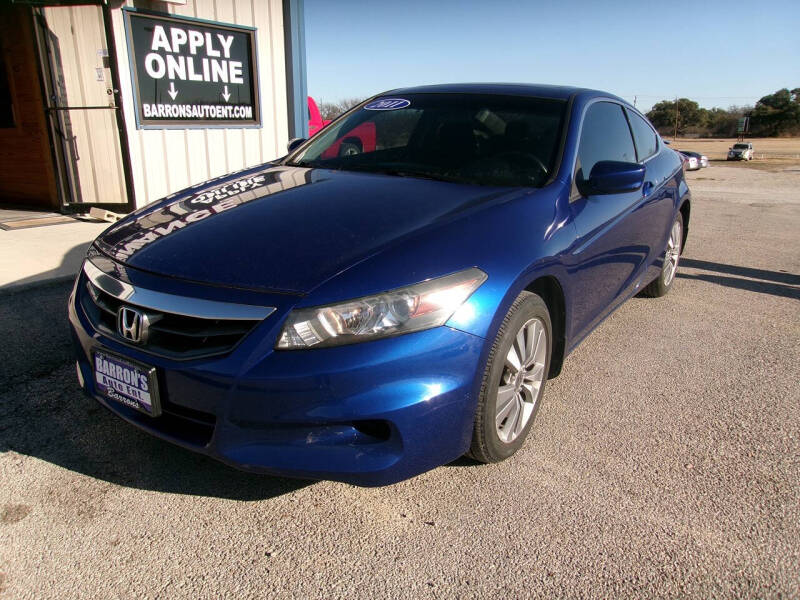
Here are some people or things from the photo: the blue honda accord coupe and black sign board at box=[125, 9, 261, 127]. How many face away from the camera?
0

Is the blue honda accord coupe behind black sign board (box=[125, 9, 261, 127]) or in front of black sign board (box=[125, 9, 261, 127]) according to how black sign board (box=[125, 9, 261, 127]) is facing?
in front

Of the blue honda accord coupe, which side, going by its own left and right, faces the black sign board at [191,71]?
right

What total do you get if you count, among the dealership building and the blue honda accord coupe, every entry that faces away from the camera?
0

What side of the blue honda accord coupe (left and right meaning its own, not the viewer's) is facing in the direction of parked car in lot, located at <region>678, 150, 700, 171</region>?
back

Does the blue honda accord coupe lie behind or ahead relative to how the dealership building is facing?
ahead

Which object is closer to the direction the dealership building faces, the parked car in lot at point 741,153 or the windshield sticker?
the windshield sticker

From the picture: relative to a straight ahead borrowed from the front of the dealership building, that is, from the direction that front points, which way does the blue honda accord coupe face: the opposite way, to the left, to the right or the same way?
to the right
